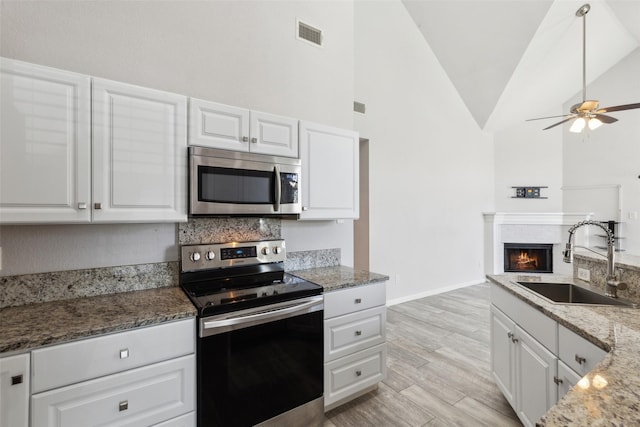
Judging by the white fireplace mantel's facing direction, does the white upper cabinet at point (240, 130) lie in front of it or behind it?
in front

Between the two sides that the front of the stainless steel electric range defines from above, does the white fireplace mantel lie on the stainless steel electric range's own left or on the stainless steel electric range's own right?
on the stainless steel electric range's own left

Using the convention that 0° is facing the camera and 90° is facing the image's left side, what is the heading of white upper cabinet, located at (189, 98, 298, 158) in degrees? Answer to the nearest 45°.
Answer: approximately 315°

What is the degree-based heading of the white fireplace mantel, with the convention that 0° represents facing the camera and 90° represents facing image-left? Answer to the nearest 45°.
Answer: approximately 0°

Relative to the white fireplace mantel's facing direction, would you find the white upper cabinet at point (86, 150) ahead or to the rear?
ahead

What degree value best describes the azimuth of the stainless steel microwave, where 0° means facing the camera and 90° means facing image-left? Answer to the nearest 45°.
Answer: approximately 315°

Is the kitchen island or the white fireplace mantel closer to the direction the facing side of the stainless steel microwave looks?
the kitchen island

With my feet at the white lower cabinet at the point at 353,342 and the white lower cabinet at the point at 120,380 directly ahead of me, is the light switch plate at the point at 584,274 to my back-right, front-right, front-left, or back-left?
back-left
